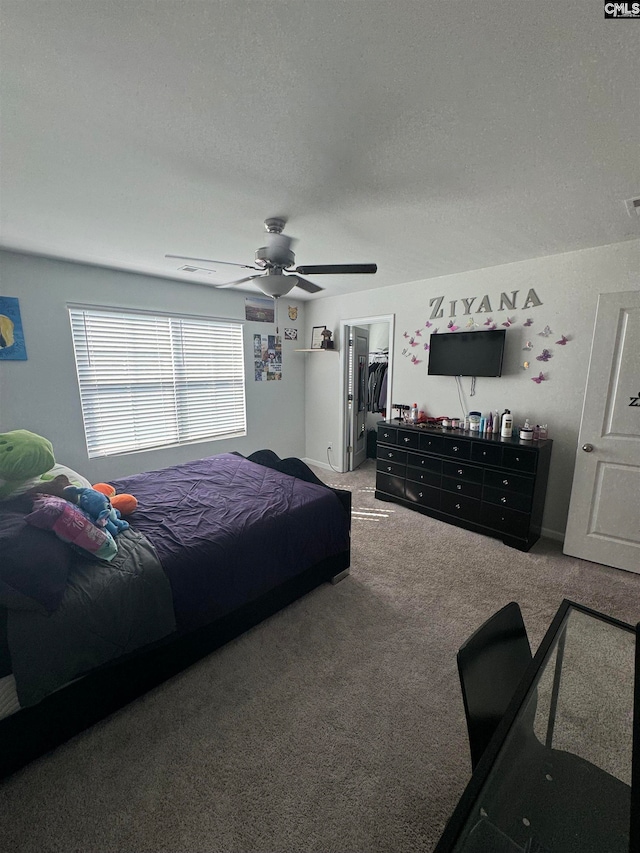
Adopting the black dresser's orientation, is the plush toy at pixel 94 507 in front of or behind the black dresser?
in front

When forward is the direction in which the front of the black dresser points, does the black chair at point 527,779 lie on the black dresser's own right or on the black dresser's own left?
on the black dresser's own left

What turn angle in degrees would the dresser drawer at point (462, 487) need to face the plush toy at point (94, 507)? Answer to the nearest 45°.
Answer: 0° — it already faces it

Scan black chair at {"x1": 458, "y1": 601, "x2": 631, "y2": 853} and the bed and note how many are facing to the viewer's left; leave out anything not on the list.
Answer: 0

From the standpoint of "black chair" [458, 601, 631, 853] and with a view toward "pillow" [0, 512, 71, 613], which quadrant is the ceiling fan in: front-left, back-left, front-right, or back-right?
front-right

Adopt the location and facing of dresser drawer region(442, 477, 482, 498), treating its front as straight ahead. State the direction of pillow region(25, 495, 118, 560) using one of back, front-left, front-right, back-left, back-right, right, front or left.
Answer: front

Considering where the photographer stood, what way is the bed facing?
facing away from the viewer and to the right of the viewer

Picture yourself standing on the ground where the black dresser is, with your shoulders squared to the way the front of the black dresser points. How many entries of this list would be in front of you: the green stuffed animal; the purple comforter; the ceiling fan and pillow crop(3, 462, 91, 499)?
4
